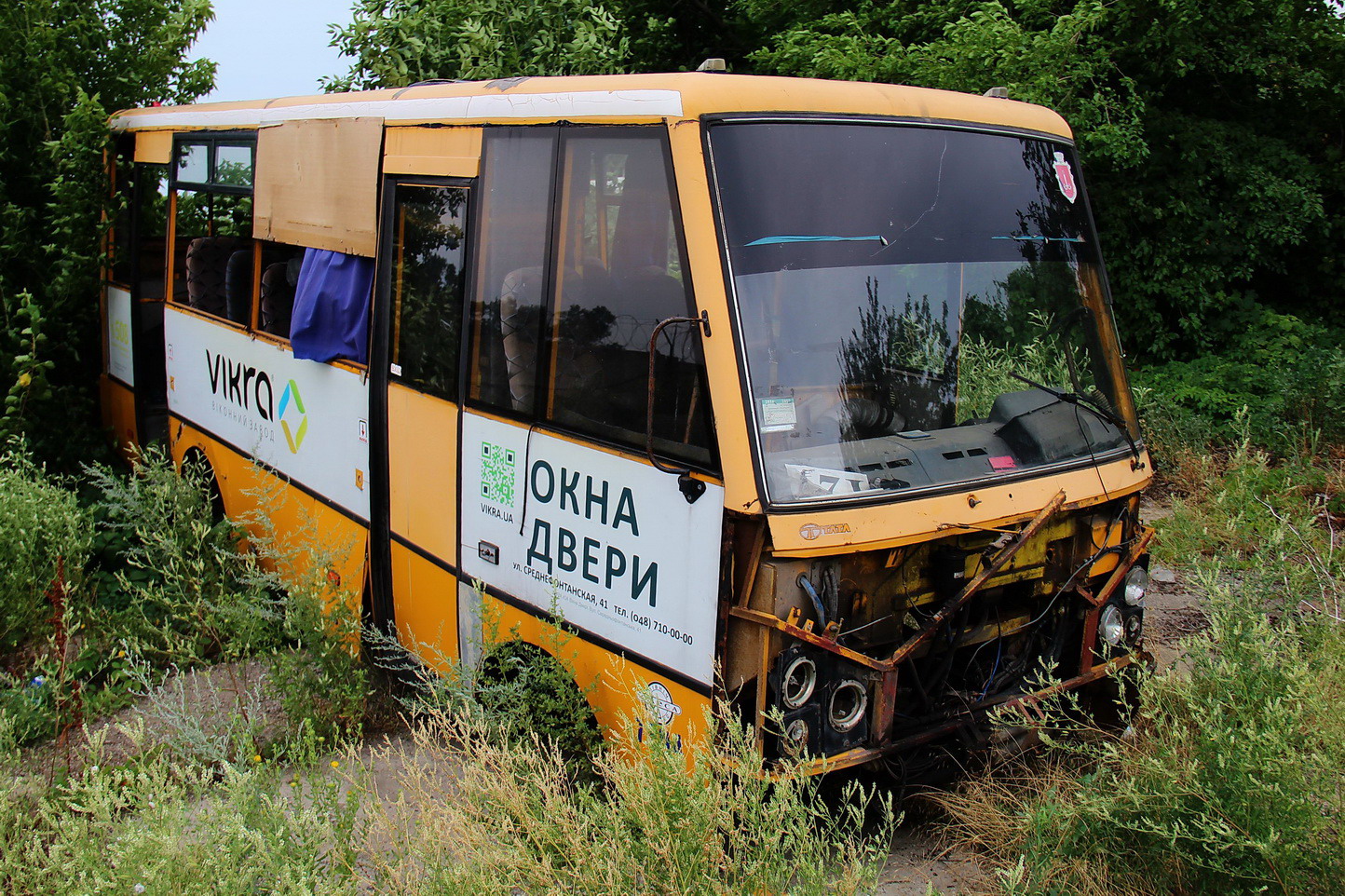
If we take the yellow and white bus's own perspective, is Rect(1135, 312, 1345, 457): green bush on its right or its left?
on its left

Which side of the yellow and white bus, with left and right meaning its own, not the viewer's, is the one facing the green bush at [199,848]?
right

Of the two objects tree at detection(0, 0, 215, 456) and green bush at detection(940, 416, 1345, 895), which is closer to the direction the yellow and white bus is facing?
the green bush

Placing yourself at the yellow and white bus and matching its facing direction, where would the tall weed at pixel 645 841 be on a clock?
The tall weed is roughly at 2 o'clock from the yellow and white bus.

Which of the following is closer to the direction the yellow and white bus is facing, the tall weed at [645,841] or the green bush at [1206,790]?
the green bush

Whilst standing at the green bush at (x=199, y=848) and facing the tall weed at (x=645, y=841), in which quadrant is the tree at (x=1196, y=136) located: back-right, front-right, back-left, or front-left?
front-left

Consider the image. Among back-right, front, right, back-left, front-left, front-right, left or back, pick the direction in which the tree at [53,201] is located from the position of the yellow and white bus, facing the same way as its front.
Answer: back

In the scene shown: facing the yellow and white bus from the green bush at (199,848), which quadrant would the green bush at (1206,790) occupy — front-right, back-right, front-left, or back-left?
front-right

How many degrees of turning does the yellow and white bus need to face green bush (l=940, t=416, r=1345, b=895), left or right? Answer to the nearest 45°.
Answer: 0° — it already faces it

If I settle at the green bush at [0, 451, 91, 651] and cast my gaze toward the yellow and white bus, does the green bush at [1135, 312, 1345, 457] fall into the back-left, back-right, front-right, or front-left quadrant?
front-left

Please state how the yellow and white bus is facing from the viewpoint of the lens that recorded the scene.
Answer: facing the viewer and to the right of the viewer

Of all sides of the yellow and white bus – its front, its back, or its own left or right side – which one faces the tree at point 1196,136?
left
